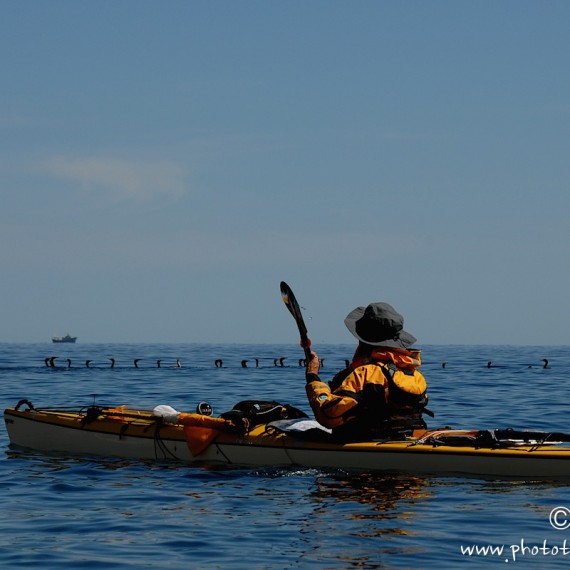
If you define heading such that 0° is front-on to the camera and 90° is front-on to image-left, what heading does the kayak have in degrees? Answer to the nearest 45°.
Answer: approximately 90°

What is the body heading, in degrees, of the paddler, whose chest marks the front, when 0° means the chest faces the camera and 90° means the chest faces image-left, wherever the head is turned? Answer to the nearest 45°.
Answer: approximately 135°
